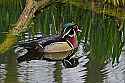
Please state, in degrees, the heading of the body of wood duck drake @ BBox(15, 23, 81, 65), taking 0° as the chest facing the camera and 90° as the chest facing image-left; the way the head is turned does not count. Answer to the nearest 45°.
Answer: approximately 270°
